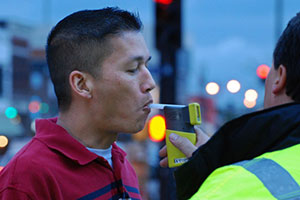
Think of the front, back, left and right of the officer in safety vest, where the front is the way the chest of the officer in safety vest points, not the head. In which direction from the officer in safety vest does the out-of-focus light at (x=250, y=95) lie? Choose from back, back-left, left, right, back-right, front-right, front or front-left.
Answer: front-right

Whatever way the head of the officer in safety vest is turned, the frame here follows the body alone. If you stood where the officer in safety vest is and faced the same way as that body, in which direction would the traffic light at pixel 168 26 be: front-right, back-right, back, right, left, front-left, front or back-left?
front-right

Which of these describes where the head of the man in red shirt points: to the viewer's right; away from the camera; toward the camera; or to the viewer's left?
to the viewer's right

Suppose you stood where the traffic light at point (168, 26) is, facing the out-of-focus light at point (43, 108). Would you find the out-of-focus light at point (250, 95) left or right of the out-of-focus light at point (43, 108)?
right

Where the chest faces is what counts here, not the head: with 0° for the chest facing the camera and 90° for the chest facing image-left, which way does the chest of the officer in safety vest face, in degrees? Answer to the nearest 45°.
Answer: approximately 135°

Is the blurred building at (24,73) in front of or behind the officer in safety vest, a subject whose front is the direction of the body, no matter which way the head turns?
in front

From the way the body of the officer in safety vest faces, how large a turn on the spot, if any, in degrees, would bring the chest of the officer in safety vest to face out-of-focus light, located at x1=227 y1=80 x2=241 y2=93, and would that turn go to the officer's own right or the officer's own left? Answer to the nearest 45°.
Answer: approximately 45° to the officer's own right

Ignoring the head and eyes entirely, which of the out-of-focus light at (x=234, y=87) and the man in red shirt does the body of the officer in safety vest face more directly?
the man in red shirt

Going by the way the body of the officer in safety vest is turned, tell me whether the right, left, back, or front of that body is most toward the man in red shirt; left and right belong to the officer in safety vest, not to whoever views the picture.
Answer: front

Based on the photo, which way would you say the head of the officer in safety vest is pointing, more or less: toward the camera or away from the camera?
away from the camera
